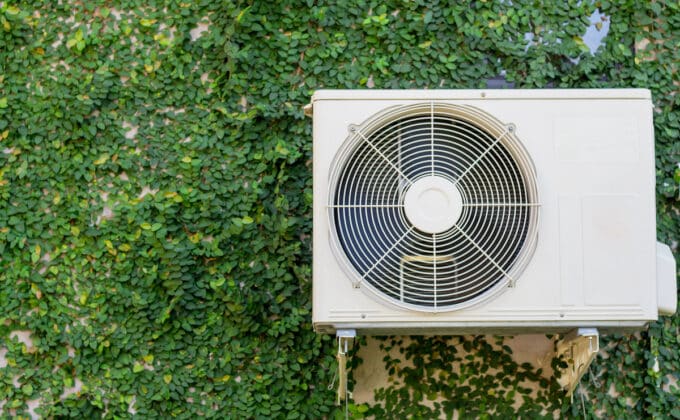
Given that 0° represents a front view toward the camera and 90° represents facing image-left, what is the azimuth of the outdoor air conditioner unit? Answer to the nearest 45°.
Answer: approximately 0°
